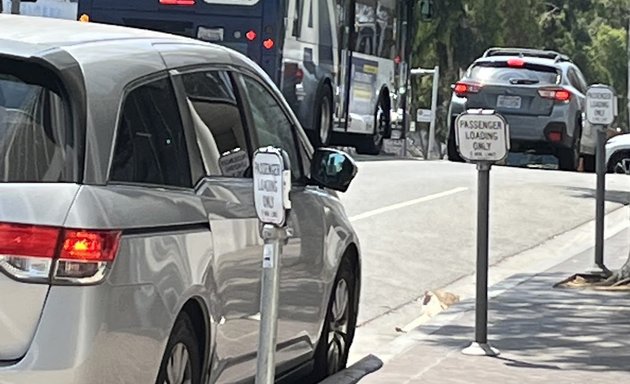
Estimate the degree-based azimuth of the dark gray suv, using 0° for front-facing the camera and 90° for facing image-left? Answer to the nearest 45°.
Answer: approximately 180°

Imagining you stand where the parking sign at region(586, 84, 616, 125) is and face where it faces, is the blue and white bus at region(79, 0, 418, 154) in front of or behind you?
behind

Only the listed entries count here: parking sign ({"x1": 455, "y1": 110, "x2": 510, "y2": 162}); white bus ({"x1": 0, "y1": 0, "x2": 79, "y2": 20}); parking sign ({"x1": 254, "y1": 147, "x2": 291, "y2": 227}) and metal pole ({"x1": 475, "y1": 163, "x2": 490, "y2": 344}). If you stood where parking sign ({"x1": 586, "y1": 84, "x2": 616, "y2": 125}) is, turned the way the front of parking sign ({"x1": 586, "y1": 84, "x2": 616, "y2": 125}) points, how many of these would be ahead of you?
3

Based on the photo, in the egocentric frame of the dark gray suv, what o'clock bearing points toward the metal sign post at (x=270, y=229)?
The metal sign post is roughly at 6 o'clock from the dark gray suv.

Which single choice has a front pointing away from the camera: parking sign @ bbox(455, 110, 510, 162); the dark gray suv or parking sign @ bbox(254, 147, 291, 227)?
the dark gray suv

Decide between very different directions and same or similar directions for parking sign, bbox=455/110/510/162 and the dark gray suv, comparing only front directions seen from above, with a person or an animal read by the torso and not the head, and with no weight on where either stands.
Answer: very different directions

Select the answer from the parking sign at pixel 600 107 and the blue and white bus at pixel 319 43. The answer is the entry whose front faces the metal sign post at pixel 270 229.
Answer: the parking sign

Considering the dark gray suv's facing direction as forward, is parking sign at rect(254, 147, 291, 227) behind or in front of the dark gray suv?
behind

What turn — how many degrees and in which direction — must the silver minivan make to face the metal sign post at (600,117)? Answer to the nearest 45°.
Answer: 0° — it already faces it

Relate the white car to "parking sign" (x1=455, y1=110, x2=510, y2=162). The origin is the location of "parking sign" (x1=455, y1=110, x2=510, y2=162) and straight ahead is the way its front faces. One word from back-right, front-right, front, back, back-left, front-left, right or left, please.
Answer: back

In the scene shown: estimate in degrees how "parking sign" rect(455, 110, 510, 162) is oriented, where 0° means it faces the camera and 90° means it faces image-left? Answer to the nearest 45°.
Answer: approximately 0°

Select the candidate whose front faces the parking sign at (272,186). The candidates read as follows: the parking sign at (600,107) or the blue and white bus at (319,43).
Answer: the parking sign at (600,107)

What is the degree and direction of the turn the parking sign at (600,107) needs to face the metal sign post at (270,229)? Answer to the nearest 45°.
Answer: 0° — it already faces it
